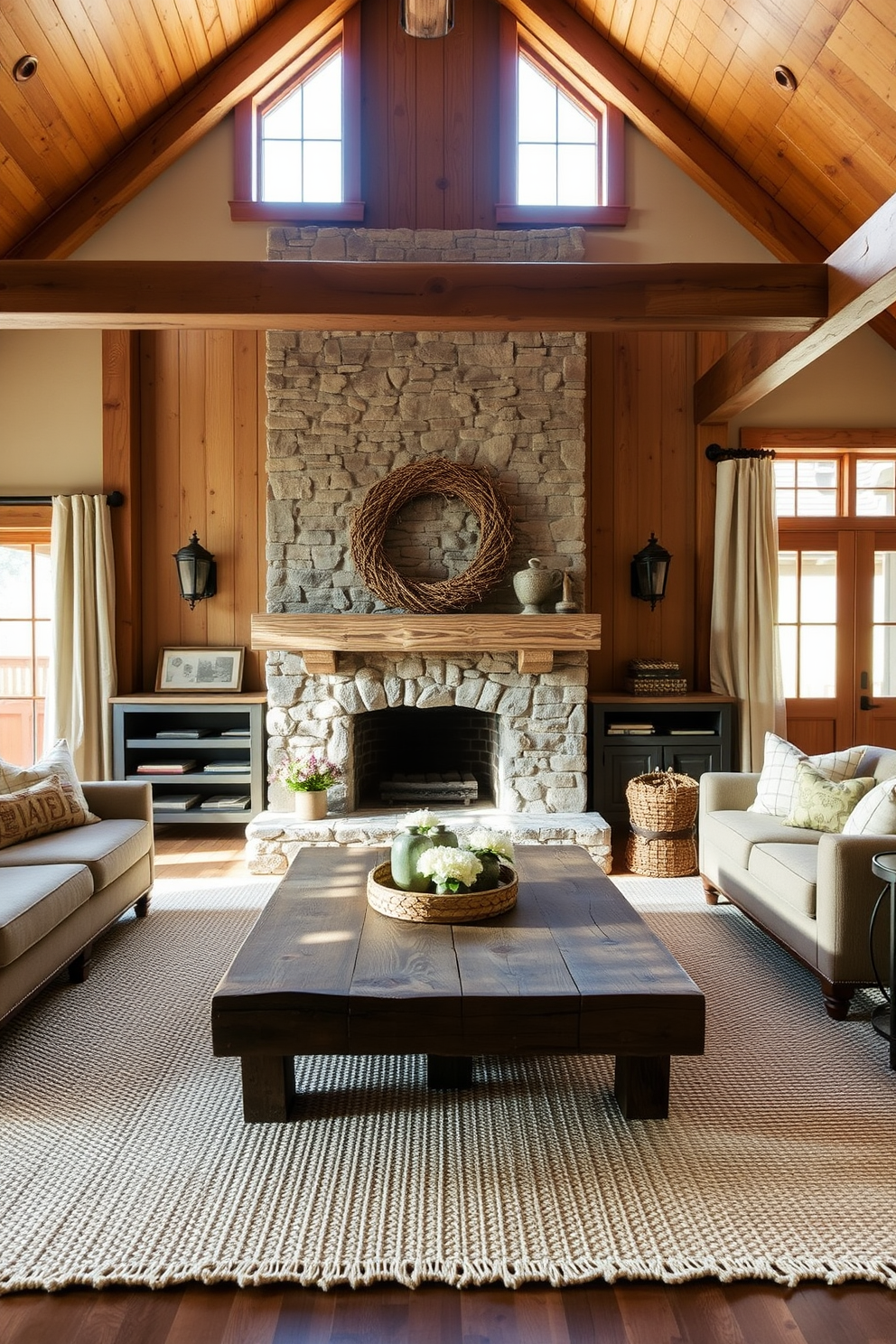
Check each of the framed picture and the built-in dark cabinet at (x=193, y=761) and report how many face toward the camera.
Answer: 2

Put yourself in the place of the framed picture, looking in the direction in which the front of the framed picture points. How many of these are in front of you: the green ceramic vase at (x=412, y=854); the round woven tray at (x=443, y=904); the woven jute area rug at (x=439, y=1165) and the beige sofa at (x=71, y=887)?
4

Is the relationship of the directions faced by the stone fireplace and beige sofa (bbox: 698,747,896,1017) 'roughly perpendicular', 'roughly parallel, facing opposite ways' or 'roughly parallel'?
roughly perpendicular

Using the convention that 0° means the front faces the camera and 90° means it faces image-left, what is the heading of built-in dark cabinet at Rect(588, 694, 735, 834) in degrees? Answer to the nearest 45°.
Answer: approximately 0°

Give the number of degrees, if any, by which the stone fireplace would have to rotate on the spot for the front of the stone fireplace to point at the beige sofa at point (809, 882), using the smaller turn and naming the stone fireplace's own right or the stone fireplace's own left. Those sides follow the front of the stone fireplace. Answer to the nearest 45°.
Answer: approximately 45° to the stone fireplace's own left

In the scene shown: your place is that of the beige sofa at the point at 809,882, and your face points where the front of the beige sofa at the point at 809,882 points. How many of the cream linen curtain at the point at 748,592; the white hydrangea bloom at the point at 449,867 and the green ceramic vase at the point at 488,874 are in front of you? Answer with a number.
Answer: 2

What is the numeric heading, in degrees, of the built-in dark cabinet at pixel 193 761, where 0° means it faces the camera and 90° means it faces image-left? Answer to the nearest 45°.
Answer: approximately 0°
